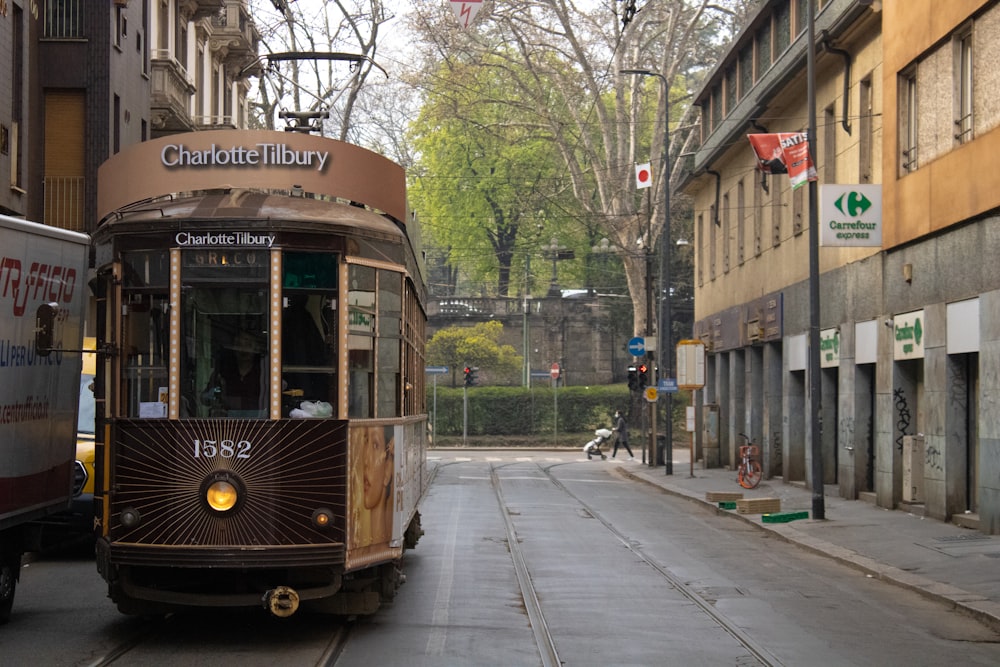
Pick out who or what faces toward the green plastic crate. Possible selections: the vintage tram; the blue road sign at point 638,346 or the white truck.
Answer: the blue road sign

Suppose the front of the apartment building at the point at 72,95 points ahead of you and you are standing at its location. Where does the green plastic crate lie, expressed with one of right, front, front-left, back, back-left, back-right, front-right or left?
front

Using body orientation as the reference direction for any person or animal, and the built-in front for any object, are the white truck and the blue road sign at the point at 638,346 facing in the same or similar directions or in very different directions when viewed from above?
same or similar directions

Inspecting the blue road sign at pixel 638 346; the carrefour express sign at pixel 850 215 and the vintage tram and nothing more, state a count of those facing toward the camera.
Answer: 3

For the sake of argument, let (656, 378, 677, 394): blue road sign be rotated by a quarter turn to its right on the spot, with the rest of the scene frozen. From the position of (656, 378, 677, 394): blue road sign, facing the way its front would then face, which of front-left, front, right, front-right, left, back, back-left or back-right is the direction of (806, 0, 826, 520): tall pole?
left

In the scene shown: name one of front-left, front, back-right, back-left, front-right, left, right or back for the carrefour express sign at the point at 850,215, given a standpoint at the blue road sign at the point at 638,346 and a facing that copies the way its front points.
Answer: front

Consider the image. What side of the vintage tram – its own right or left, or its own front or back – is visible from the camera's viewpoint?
front

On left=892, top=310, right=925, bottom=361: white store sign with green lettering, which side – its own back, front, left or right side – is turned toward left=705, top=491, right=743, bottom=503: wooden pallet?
right

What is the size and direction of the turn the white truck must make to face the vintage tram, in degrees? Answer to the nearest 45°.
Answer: approximately 90° to its left

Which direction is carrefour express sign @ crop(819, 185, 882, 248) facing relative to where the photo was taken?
toward the camera

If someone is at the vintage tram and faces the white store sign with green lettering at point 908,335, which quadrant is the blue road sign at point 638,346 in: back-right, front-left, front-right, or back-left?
front-left

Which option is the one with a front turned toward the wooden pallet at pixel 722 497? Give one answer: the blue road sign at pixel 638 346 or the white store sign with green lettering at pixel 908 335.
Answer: the blue road sign

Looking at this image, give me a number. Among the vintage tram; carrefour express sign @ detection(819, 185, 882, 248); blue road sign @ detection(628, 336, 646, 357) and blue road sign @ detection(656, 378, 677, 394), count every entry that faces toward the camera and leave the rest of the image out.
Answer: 4

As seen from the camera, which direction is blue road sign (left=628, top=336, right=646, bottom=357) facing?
toward the camera

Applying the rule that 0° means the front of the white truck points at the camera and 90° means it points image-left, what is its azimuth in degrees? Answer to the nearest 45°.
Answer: approximately 45°

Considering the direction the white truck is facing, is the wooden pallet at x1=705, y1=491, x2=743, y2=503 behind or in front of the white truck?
behind

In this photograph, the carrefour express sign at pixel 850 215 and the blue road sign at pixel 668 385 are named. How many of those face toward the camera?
2

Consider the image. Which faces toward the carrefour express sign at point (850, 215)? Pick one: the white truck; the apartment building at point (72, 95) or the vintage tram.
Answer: the apartment building

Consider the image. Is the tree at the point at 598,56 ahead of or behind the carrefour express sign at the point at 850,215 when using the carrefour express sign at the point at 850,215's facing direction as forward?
behind
